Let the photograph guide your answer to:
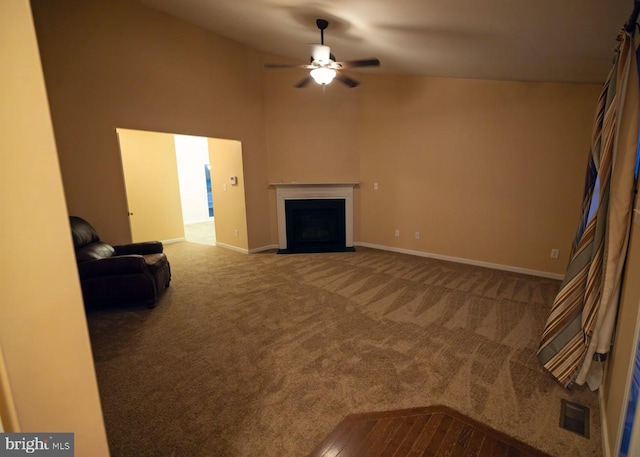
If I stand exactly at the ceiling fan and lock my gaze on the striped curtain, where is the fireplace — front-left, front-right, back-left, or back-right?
back-left

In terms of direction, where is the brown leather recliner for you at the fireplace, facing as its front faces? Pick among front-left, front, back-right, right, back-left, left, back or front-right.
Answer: front-right

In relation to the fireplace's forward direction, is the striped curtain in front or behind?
in front

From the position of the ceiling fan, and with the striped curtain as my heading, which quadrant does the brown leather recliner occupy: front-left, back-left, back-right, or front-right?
back-right

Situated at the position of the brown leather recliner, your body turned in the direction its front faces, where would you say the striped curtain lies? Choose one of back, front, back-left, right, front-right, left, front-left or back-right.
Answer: front-right

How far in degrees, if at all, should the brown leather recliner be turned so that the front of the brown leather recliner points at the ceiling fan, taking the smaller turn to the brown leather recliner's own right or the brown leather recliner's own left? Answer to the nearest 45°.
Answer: approximately 45° to the brown leather recliner's own right

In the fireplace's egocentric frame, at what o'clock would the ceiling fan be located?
The ceiling fan is roughly at 12 o'clock from the fireplace.

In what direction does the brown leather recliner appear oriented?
to the viewer's right

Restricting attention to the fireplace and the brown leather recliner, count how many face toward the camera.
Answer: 1
